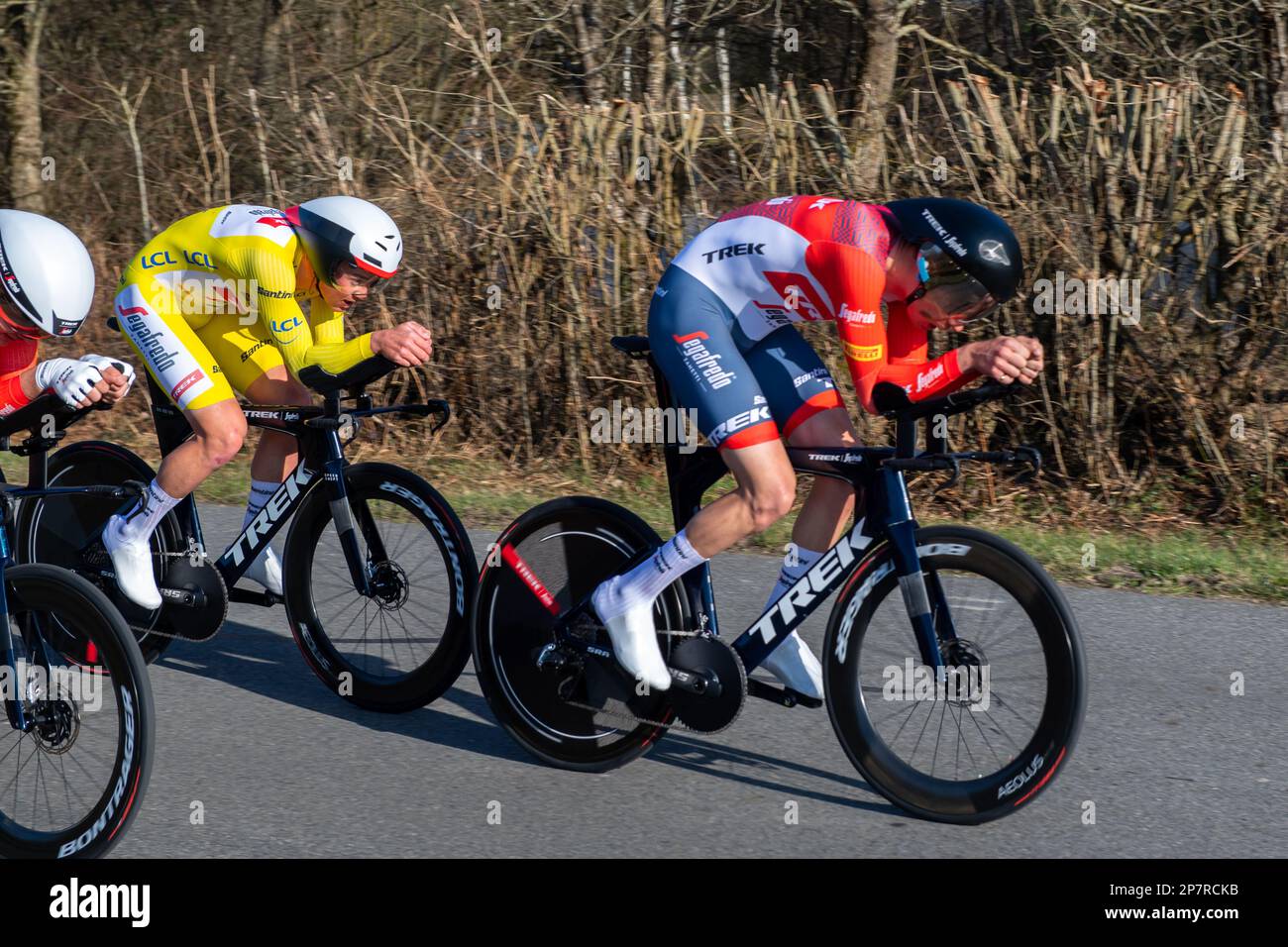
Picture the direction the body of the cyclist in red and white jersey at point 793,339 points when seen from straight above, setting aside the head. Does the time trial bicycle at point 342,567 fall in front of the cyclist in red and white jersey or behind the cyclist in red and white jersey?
behind

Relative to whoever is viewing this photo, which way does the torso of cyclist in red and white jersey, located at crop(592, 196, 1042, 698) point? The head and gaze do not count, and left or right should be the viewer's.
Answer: facing the viewer and to the right of the viewer

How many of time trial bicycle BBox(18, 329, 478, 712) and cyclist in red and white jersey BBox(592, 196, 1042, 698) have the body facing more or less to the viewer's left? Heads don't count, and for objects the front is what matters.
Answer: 0

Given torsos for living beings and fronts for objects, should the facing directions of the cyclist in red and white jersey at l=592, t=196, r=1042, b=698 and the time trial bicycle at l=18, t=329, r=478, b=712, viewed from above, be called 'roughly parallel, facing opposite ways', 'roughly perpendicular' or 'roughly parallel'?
roughly parallel

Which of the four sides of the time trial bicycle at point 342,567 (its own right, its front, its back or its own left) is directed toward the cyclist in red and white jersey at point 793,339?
front

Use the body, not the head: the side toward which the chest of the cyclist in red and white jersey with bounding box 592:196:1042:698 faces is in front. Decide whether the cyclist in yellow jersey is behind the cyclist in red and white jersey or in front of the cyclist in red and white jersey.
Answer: behind
